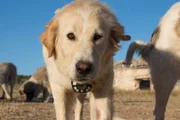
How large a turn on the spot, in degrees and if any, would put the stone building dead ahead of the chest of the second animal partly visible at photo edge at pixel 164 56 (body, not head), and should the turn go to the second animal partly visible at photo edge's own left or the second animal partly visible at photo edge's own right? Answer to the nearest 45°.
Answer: approximately 90° to the second animal partly visible at photo edge's own left

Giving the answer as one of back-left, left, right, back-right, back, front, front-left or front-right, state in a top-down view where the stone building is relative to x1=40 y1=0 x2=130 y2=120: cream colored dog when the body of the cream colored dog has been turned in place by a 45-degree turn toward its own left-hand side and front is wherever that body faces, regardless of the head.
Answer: back-left

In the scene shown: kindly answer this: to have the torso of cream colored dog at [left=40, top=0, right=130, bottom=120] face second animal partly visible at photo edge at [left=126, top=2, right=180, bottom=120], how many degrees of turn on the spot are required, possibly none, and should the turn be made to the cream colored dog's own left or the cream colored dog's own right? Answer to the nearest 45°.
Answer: approximately 135° to the cream colored dog's own left

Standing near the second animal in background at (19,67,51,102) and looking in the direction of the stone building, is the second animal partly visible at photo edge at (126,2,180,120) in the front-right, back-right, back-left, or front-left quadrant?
back-right

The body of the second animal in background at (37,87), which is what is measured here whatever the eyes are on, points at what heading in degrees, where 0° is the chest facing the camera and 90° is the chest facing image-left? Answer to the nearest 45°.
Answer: approximately 45°

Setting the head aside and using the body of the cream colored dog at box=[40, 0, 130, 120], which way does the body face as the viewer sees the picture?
toward the camera

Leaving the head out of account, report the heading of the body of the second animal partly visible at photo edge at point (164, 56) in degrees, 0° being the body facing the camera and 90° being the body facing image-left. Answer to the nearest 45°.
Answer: approximately 270°

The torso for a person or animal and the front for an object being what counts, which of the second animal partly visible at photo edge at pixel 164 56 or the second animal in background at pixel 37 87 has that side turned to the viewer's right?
the second animal partly visible at photo edge at pixel 164 56

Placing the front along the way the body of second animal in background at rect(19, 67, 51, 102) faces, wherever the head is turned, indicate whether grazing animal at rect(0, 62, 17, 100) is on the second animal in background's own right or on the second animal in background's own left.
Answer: on the second animal in background's own right

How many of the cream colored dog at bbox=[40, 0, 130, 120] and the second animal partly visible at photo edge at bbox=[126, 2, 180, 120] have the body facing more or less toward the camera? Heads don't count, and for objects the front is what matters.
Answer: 1
